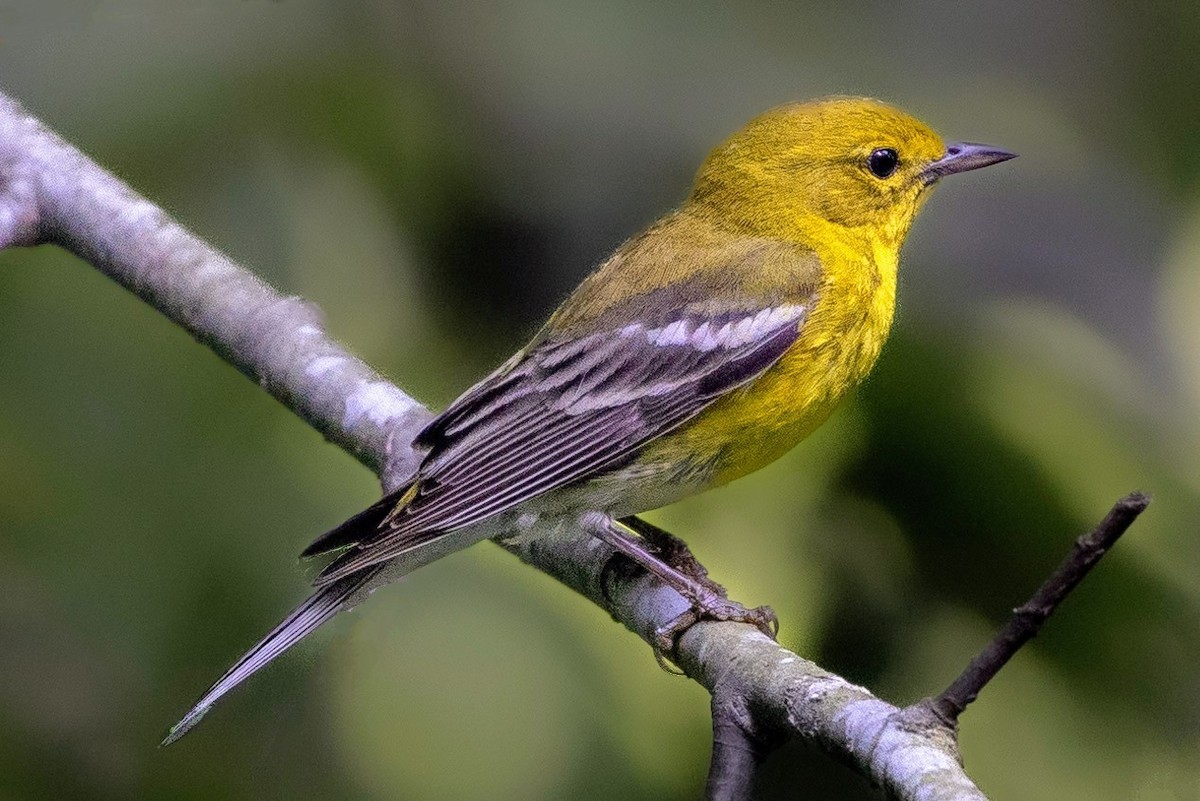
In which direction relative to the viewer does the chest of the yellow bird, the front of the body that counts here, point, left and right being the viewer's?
facing to the right of the viewer
